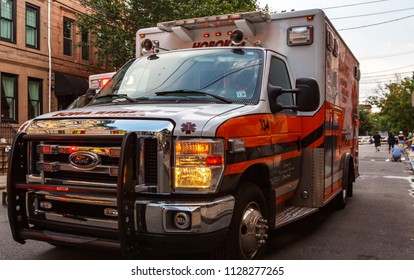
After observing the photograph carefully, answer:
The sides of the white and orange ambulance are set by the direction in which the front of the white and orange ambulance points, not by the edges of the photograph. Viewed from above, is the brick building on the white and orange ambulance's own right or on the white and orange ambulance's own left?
on the white and orange ambulance's own right

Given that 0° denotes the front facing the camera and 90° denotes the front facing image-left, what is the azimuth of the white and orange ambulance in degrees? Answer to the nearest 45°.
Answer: approximately 45°

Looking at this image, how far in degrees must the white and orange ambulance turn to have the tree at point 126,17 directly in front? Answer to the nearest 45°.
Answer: approximately 135° to its right

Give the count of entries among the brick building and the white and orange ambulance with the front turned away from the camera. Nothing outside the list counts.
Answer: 0

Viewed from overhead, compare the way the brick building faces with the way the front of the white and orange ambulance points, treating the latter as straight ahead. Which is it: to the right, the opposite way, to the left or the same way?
to the left

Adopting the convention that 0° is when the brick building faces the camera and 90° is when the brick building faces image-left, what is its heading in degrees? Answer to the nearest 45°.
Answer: approximately 315°
